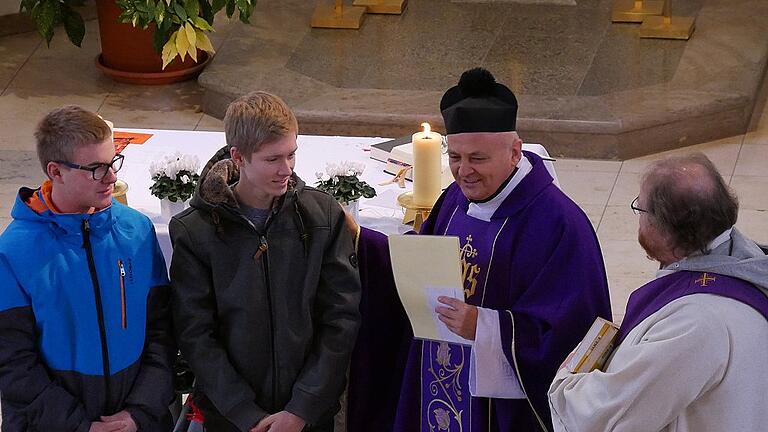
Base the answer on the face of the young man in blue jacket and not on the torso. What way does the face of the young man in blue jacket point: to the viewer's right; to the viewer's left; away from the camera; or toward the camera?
to the viewer's right

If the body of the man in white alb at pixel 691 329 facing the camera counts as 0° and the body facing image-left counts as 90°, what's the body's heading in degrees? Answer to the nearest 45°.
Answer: approximately 135°

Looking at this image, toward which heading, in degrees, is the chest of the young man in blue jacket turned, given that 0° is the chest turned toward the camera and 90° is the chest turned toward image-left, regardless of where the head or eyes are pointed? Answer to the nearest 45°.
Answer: approximately 315°

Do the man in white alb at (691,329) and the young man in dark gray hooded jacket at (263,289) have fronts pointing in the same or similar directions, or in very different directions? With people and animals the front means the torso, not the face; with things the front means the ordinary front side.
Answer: very different directions

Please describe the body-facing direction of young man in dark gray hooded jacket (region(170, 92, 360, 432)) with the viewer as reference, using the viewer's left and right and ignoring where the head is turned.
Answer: facing the viewer

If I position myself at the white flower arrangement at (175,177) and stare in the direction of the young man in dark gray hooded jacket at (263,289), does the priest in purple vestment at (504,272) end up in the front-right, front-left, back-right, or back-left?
front-left

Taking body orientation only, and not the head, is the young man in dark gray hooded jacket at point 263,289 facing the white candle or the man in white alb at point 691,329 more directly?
the man in white alb

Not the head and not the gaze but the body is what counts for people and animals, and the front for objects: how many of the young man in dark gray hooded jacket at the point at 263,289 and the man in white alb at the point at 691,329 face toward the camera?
1

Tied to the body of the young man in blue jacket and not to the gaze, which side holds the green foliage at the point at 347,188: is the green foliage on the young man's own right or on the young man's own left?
on the young man's own left

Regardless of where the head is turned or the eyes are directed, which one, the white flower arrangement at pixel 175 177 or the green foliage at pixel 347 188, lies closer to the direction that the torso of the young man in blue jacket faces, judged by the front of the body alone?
the green foliage

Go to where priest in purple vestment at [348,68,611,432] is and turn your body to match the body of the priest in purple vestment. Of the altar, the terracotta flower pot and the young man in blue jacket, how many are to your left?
0

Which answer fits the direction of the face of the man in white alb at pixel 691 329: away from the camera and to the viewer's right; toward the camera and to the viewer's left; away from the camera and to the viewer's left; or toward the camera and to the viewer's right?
away from the camera and to the viewer's left

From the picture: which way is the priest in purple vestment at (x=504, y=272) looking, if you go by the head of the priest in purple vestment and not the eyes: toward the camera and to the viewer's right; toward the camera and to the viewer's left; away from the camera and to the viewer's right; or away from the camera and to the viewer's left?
toward the camera and to the viewer's left

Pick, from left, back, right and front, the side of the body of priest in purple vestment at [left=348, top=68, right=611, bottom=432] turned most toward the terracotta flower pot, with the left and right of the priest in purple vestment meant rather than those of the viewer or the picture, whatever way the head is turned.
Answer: right

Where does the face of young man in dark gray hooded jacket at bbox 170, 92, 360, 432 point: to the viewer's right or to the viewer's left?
to the viewer's right
